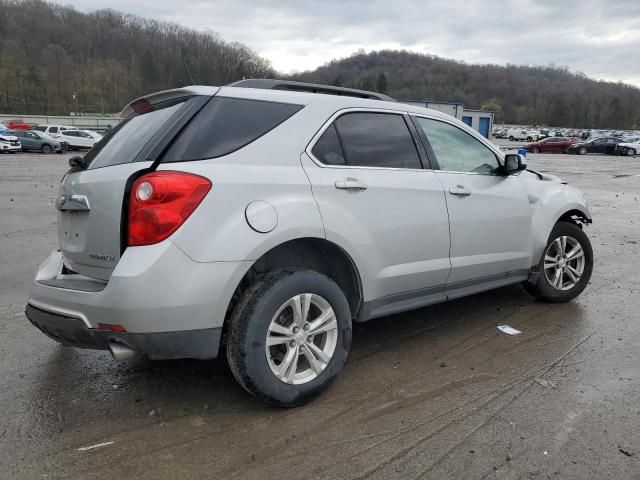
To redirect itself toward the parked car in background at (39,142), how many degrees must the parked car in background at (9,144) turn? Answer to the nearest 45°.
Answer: approximately 90° to its left

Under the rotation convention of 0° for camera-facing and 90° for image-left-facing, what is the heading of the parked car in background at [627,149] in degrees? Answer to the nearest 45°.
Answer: approximately 45°

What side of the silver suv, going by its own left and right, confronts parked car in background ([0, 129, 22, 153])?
left

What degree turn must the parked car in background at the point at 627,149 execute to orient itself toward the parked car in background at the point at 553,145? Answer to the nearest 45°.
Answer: approximately 45° to its right

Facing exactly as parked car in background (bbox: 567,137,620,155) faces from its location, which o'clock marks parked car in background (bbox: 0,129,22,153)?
parked car in background (bbox: 0,129,22,153) is roughly at 12 o'clock from parked car in background (bbox: 567,137,620,155).

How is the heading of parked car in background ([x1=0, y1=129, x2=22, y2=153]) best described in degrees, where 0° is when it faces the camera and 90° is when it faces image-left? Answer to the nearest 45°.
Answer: approximately 315°

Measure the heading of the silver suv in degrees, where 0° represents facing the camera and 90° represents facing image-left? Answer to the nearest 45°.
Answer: approximately 225°
